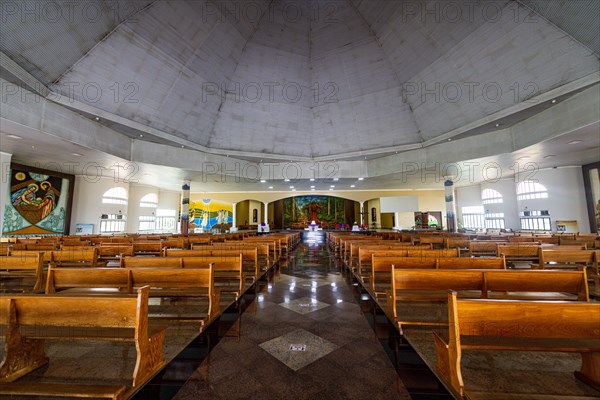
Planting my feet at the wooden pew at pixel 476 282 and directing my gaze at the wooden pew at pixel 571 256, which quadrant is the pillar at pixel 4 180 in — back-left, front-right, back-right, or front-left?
back-left

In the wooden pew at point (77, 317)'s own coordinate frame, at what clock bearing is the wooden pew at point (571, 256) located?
the wooden pew at point (571, 256) is roughly at 2 o'clock from the wooden pew at point (77, 317).

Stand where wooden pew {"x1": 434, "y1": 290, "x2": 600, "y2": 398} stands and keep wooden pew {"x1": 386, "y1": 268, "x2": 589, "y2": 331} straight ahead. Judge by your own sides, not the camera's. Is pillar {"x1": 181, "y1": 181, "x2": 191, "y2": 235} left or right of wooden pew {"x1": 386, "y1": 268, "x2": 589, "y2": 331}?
left

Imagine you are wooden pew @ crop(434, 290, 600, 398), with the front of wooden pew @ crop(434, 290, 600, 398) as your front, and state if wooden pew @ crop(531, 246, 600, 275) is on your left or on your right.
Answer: on your right

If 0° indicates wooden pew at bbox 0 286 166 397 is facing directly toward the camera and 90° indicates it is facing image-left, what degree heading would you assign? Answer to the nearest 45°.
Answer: approximately 225°

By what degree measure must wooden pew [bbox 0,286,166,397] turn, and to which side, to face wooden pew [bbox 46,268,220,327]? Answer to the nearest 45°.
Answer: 0° — it already faces it

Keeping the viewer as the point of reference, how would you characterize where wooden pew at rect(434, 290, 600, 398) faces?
facing away from the viewer and to the left of the viewer

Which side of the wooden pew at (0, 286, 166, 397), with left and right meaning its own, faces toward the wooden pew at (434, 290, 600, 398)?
right

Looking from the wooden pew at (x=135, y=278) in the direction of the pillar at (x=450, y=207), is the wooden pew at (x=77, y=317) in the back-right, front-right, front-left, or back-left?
back-right

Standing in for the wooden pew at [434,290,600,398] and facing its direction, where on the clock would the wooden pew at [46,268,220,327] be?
the wooden pew at [46,268,220,327] is roughly at 10 o'clock from the wooden pew at [434,290,600,398].

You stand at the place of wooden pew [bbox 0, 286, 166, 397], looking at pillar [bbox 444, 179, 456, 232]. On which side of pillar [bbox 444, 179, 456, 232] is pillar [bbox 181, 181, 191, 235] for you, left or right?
left
